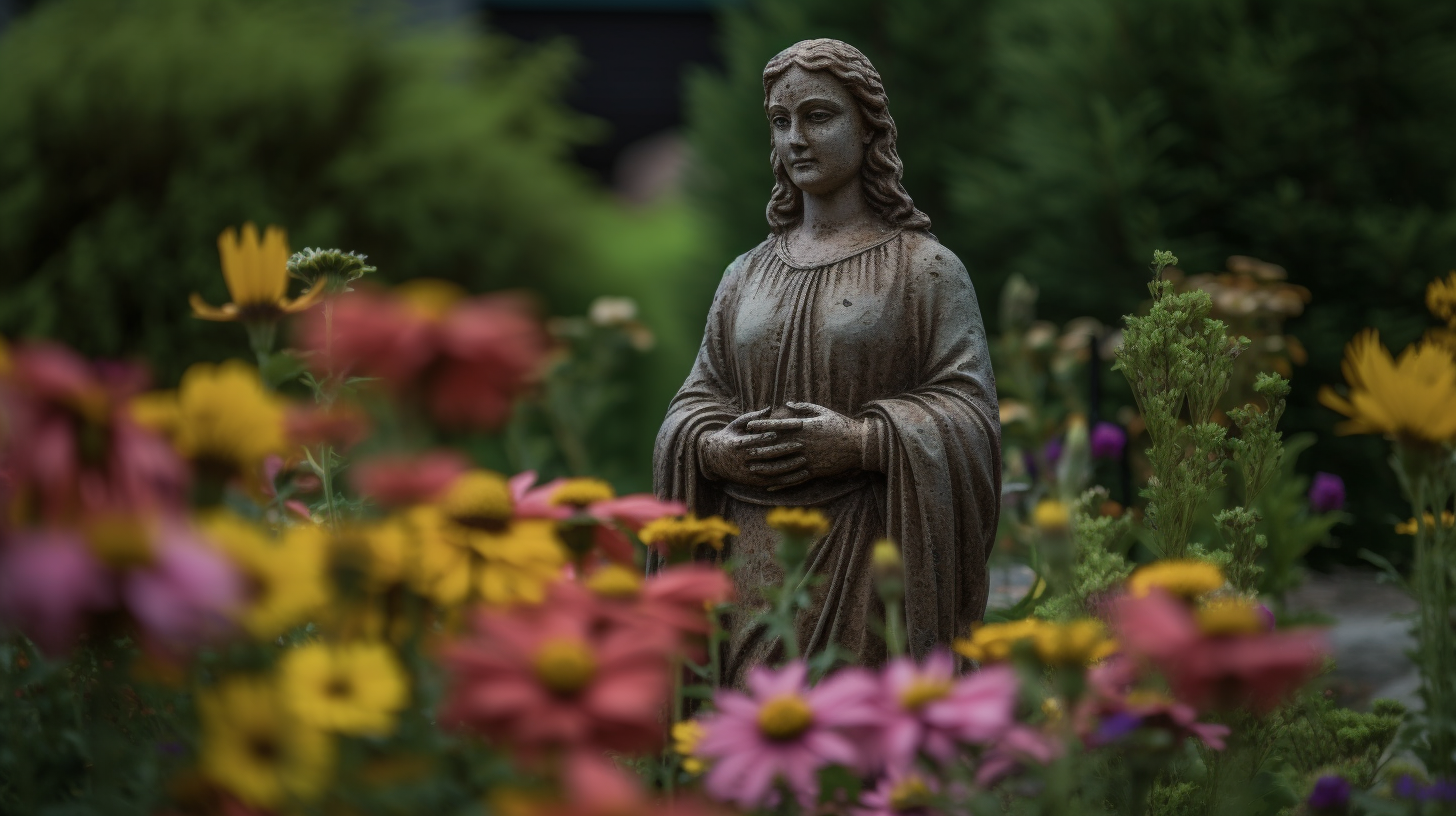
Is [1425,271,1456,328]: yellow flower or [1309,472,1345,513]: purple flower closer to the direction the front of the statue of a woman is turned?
the yellow flower

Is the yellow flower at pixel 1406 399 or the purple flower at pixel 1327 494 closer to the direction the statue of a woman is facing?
the yellow flower

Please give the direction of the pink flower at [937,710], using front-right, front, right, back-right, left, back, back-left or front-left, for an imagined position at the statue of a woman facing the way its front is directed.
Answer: front-left

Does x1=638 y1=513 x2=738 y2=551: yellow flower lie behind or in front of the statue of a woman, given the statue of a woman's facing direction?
in front

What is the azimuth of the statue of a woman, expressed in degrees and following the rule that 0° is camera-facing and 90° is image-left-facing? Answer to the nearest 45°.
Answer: approximately 45°

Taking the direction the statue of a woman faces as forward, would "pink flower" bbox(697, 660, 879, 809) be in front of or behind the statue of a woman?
in front

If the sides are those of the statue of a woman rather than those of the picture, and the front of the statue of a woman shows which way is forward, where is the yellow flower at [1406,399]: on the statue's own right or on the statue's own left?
on the statue's own left

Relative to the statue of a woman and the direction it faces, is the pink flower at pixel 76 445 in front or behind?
in front

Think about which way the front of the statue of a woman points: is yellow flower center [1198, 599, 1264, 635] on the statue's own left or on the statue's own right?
on the statue's own left

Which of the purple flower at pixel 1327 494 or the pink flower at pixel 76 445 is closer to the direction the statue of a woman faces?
the pink flower

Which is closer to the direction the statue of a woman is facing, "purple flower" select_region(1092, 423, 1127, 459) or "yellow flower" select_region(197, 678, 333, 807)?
the yellow flower
